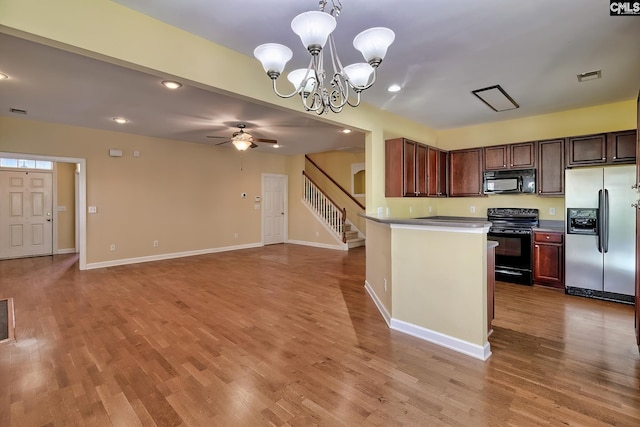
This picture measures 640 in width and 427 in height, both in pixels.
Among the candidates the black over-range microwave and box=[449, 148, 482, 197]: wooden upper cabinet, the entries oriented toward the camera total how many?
2

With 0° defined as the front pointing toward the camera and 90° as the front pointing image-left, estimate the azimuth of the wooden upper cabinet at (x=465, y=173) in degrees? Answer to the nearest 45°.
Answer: approximately 0°

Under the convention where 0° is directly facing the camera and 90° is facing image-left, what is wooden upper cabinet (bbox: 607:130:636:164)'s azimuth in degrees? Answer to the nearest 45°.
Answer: approximately 0°

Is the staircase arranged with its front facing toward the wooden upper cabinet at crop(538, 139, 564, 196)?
yes

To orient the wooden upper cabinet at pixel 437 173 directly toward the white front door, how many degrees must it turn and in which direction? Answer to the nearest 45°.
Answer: approximately 135° to its right

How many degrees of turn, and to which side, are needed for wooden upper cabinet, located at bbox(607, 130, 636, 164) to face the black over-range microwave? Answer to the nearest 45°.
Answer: approximately 90° to its right

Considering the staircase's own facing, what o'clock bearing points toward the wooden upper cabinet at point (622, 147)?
The wooden upper cabinet is roughly at 12 o'clock from the staircase.

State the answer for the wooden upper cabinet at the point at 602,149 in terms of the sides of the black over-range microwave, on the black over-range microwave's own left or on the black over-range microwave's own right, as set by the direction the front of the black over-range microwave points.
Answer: on the black over-range microwave's own left
